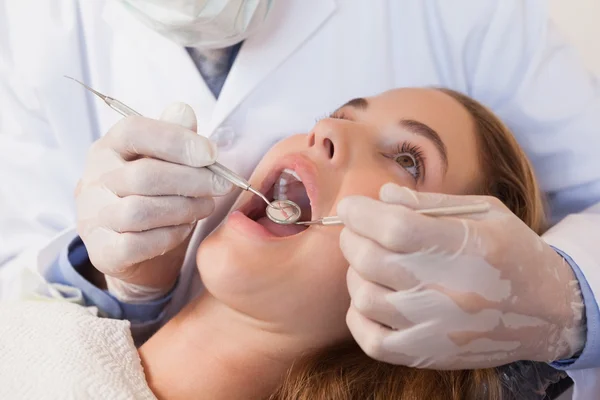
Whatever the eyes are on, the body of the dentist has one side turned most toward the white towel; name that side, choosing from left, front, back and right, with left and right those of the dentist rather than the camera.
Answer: front

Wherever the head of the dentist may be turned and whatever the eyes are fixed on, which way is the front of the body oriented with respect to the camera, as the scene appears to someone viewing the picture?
toward the camera
